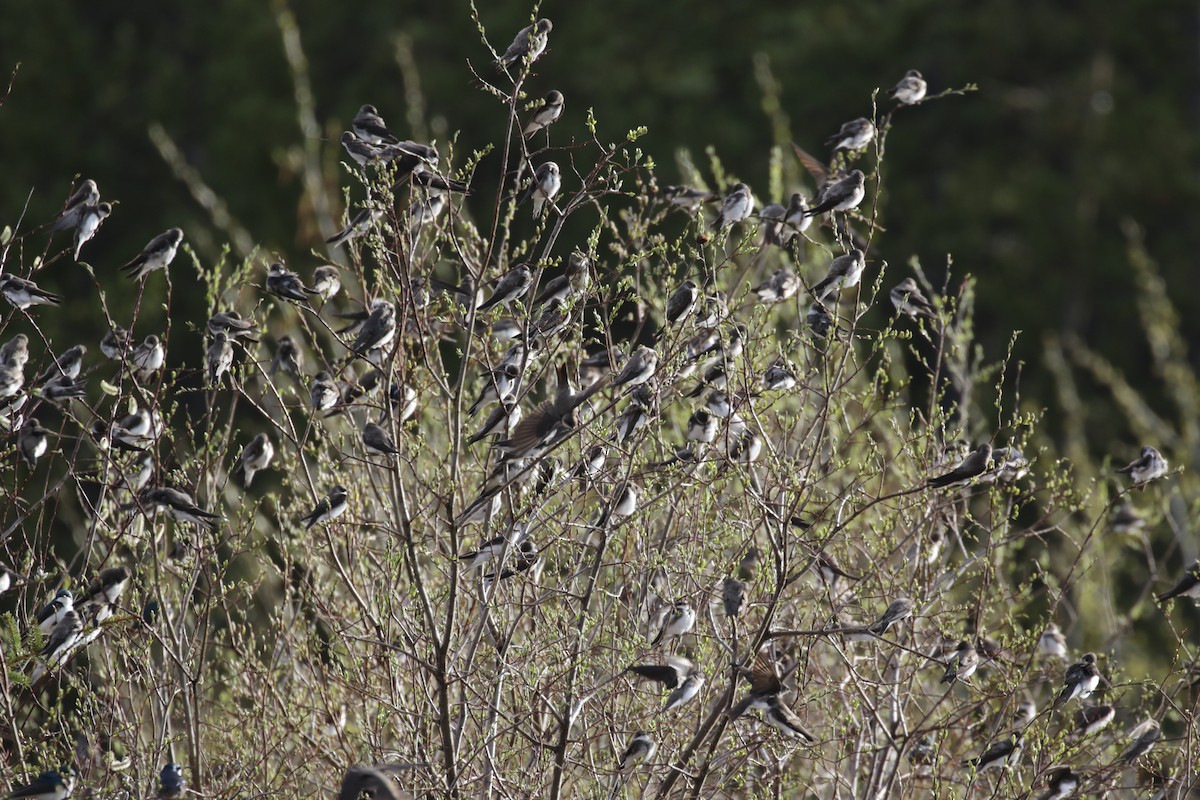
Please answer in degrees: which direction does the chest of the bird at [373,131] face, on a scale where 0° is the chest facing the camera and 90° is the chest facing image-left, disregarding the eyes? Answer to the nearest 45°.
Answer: approximately 90°

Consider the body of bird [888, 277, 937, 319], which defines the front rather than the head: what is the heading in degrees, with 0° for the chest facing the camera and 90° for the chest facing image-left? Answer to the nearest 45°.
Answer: approximately 90°

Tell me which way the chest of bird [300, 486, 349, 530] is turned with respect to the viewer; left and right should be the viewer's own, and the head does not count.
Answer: facing to the right of the viewer

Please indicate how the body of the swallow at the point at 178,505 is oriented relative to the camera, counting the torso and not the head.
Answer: to the viewer's left

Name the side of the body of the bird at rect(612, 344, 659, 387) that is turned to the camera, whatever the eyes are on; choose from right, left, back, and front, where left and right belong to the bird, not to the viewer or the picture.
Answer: right

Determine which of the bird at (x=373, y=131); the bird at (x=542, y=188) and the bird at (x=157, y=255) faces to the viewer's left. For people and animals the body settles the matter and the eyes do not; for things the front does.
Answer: the bird at (x=373, y=131)

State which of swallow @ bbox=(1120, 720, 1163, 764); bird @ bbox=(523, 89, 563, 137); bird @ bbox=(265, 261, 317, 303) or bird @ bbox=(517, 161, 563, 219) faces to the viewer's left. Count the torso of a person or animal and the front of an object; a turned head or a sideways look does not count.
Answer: bird @ bbox=(265, 261, 317, 303)

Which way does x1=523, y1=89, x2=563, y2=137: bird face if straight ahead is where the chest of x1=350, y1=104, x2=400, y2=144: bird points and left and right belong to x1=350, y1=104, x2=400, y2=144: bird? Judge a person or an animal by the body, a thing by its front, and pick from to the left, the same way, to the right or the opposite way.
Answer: the opposite way

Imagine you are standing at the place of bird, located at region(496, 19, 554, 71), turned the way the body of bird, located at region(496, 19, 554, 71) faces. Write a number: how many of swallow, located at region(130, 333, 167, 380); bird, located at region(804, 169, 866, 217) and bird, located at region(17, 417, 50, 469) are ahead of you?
1
